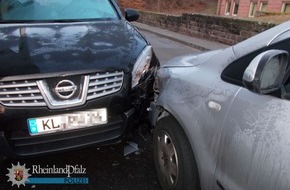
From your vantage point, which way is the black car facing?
toward the camera

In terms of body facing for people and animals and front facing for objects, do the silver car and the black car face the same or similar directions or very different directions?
very different directions

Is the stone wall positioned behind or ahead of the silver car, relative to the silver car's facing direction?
ahead

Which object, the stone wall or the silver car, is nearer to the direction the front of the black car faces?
the silver car

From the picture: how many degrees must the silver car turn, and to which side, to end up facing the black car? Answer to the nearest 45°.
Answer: approximately 45° to its left

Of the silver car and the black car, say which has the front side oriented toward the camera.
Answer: the black car

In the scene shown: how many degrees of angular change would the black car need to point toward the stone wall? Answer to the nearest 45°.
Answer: approximately 135° to its left

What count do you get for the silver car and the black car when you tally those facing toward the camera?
1

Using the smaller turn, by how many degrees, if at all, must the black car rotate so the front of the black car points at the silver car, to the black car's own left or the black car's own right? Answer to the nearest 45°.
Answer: approximately 45° to the black car's own left
